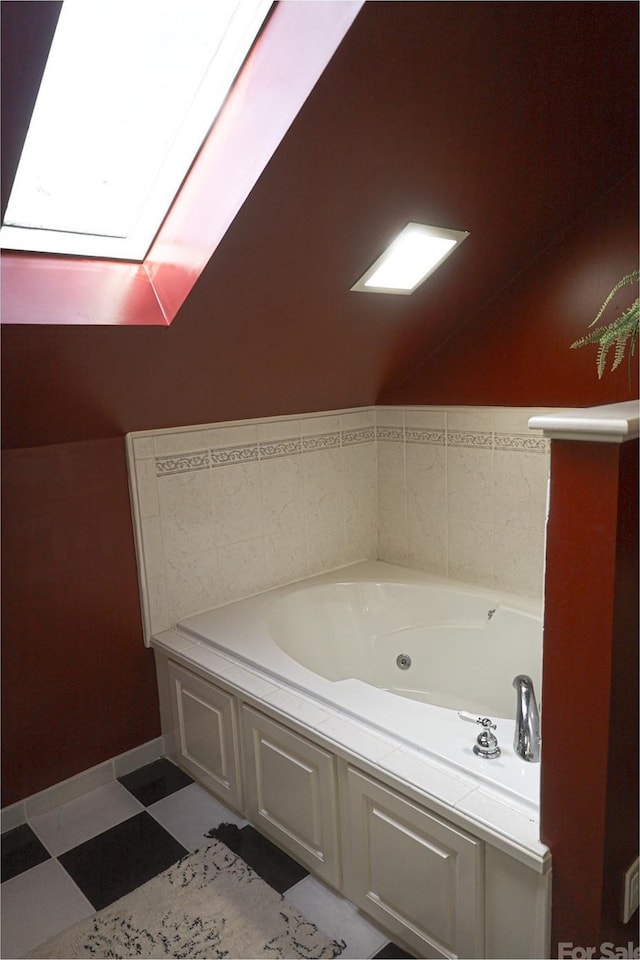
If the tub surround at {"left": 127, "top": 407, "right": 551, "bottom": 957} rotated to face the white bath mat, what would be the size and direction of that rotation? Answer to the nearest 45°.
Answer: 0° — it already faces it

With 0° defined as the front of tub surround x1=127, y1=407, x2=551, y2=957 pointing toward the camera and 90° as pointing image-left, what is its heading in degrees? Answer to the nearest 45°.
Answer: approximately 45°

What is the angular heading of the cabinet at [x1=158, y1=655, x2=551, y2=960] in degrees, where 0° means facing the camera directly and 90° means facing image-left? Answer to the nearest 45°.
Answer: approximately 45°
